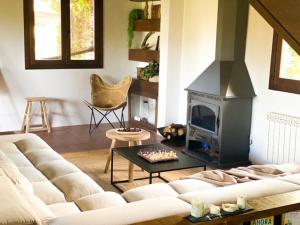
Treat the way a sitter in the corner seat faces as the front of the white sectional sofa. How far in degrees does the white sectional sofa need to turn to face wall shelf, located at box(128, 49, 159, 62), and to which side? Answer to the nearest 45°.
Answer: approximately 45° to its left

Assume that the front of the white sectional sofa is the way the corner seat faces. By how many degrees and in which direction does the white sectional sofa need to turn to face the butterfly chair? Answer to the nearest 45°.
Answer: approximately 45° to its left

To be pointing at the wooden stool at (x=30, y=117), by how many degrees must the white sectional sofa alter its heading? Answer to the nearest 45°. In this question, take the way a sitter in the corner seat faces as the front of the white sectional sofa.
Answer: approximately 45° to its left

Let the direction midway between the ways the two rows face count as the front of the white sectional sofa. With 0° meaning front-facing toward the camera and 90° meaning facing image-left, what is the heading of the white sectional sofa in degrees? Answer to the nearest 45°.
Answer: approximately 225°

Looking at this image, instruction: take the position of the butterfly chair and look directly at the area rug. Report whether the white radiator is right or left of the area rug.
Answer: left

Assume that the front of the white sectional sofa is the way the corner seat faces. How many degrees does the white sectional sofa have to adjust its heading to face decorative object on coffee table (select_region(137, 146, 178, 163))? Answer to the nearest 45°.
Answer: approximately 45° to its left
